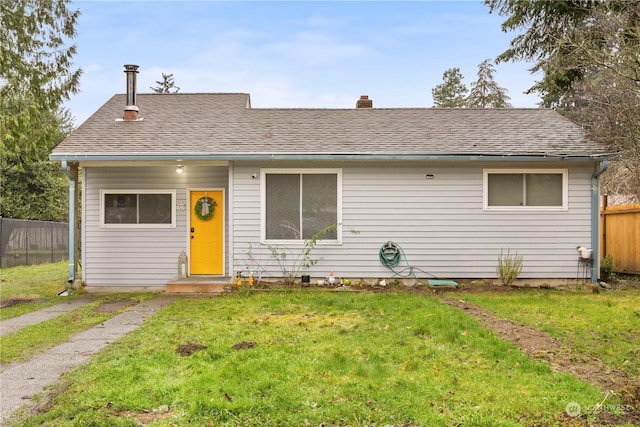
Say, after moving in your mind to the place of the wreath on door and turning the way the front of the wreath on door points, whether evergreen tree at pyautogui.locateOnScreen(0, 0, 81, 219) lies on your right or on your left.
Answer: on your right

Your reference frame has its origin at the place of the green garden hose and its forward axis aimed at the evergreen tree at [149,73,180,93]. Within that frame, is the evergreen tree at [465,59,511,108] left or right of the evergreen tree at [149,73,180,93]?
right

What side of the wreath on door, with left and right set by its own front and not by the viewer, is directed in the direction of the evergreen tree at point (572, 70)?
left

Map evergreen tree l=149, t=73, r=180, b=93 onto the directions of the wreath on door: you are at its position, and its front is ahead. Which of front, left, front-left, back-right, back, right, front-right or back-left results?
back

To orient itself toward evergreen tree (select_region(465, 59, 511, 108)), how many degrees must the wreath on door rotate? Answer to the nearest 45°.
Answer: approximately 135° to its left

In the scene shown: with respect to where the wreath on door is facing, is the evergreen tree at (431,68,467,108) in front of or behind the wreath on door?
behind

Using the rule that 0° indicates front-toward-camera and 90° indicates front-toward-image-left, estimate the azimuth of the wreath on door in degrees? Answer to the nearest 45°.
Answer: approximately 0°

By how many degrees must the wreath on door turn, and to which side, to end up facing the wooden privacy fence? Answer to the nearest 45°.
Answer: approximately 90° to its left
